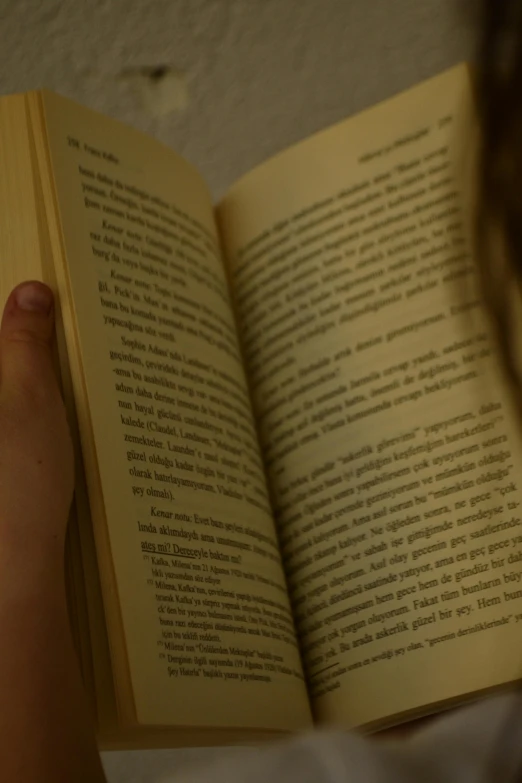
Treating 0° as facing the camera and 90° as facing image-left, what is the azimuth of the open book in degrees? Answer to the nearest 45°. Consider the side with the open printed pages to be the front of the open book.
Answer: approximately 0°
